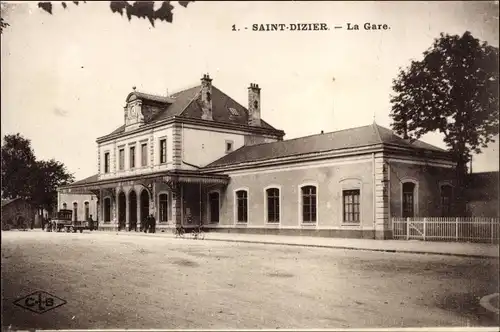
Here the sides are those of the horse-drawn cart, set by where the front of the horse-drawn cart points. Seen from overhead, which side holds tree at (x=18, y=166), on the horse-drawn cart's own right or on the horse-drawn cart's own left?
on the horse-drawn cart's own right
